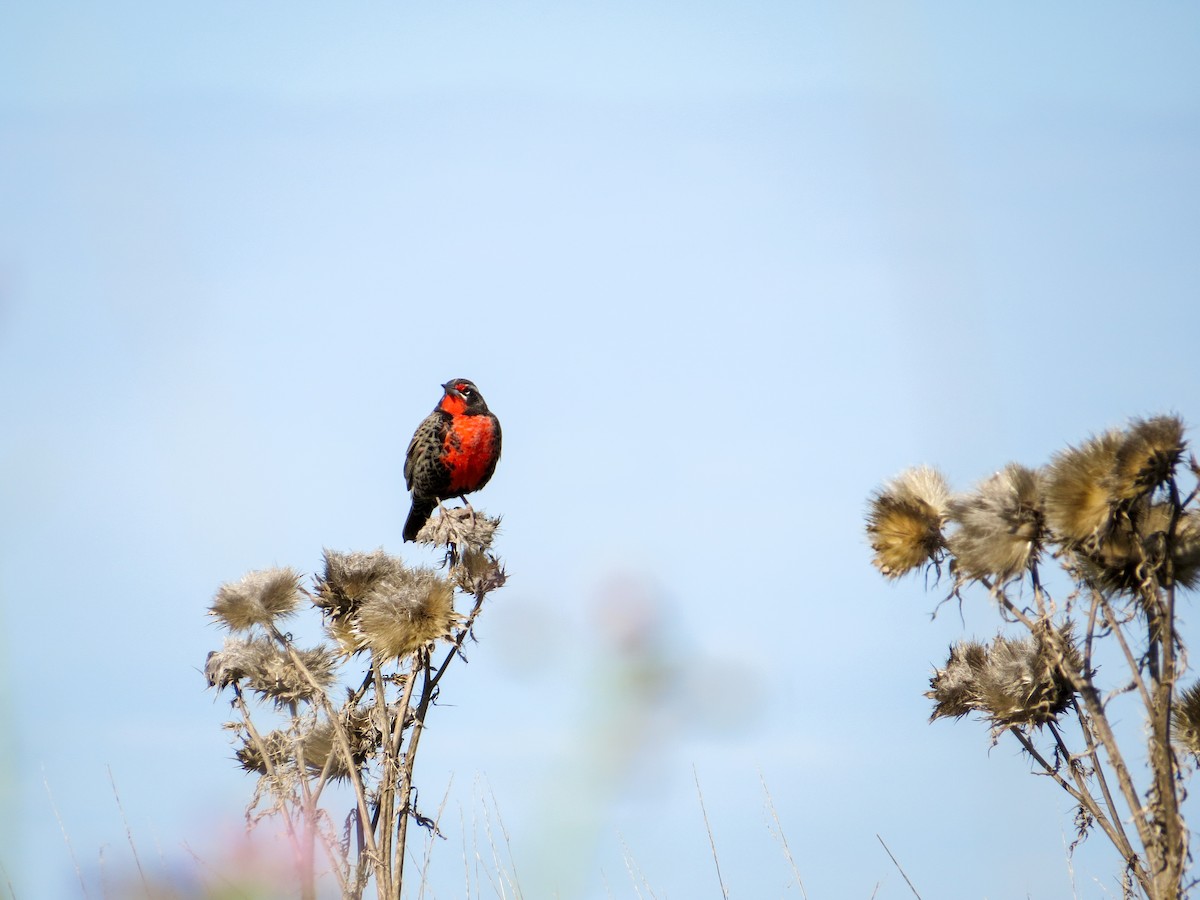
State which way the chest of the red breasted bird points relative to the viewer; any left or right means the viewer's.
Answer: facing the viewer and to the right of the viewer
